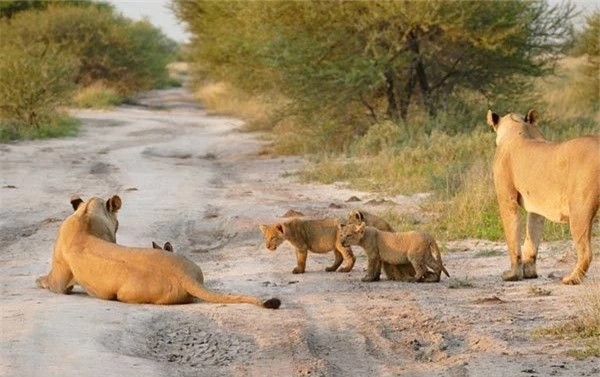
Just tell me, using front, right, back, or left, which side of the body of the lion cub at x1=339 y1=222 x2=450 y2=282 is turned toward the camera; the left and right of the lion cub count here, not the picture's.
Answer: left

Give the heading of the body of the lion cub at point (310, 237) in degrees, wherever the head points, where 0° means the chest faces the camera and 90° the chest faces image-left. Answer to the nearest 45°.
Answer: approximately 90°

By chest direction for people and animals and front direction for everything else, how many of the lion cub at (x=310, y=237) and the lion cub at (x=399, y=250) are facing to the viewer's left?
2

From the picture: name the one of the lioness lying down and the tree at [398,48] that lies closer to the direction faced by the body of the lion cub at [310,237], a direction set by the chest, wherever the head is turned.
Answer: the lioness lying down

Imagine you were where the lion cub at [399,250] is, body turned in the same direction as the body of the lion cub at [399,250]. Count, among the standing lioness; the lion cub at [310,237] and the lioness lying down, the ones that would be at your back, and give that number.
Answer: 1

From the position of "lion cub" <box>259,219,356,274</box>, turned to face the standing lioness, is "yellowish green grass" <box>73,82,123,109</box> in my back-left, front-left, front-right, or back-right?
back-left

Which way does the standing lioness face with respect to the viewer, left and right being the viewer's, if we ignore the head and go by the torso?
facing away from the viewer and to the left of the viewer

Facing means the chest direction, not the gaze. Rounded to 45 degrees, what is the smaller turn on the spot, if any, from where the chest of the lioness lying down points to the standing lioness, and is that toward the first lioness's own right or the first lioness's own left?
approximately 135° to the first lioness's own right

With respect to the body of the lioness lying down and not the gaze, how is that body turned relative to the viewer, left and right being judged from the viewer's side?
facing away from the viewer and to the left of the viewer

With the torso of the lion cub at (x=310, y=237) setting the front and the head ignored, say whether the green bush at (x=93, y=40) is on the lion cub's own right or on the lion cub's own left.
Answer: on the lion cub's own right

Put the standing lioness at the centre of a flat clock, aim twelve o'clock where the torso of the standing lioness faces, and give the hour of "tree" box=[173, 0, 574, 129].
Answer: The tree is roughly at 1 o'clock from the standing lioness.
